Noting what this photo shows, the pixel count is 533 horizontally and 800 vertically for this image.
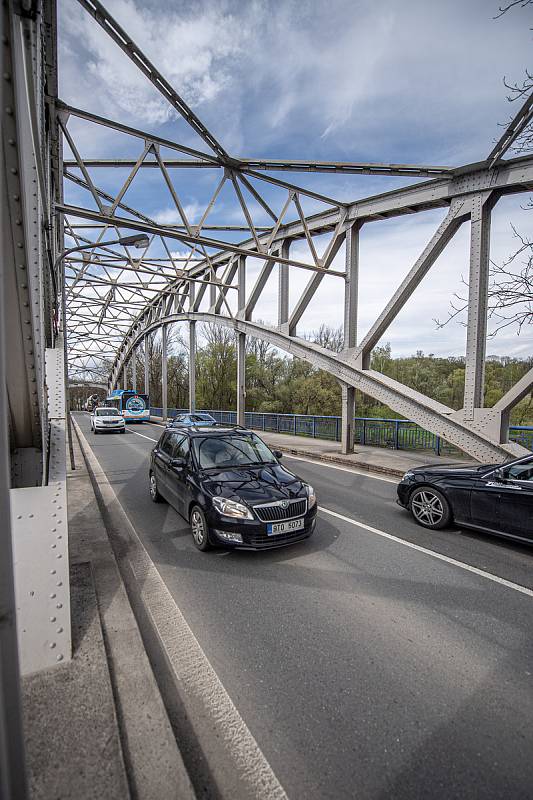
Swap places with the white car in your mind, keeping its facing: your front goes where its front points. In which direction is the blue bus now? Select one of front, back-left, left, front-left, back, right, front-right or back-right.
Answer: back

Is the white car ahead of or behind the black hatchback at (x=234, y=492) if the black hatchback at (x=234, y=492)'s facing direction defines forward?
behind

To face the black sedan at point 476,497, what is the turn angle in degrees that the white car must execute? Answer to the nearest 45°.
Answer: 0° — it already faces it

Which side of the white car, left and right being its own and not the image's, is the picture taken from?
front

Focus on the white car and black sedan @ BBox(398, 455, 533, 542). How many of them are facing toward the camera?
1

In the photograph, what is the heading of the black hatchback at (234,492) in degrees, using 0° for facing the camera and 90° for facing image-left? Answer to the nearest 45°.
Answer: approximately 315°

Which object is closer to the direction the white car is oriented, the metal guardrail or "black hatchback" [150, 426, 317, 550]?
the black hatchback

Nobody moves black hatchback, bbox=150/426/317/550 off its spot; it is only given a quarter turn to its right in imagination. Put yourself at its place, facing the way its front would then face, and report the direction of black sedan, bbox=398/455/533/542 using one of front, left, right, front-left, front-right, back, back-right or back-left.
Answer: back-left

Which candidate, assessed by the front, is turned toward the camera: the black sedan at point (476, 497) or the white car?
the white car

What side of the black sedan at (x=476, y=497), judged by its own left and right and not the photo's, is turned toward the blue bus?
front

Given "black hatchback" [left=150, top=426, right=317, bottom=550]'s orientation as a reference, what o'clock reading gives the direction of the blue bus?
The blue bus is roughly at 7 o'clock from the black hatchback.
